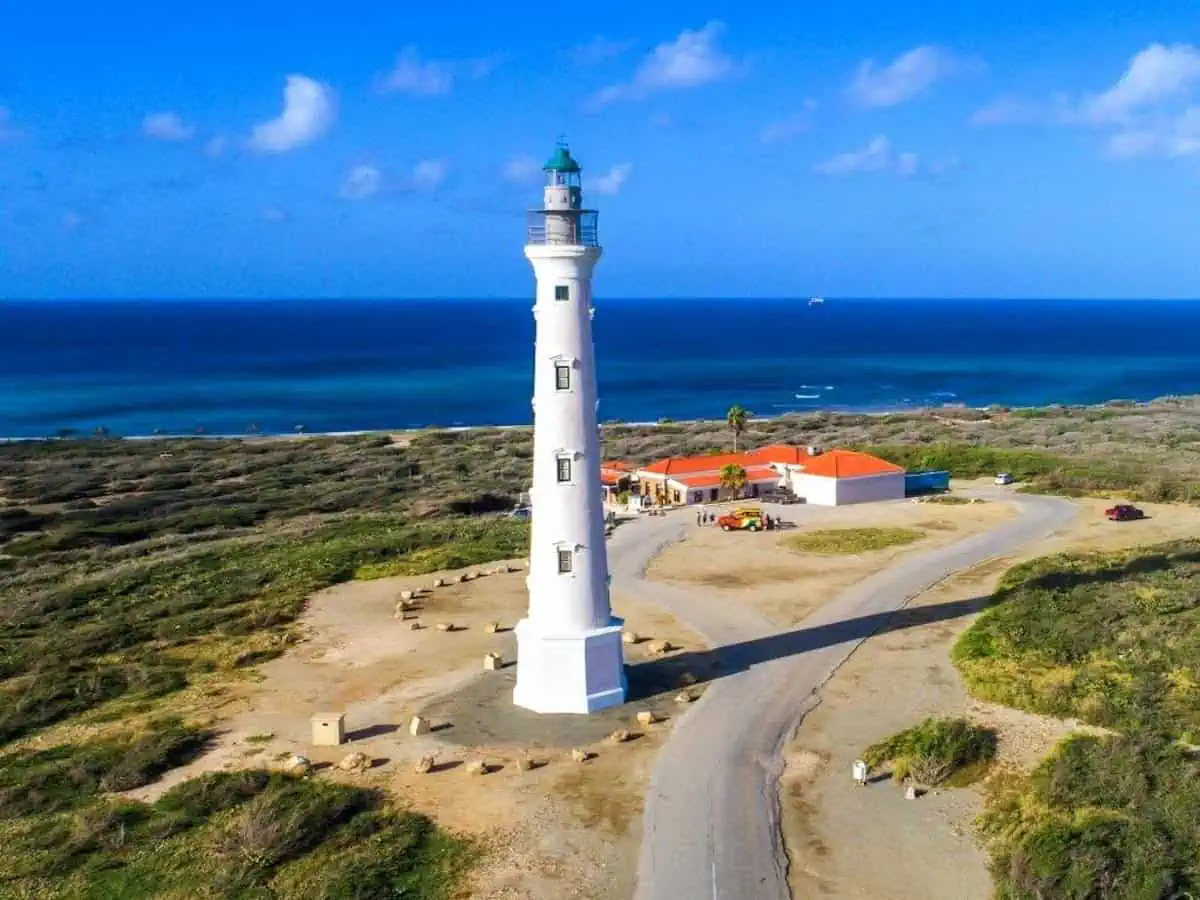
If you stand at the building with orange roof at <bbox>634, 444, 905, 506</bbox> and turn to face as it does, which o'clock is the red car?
The red car is roughly at 8 o'clock from the building with orange roof.

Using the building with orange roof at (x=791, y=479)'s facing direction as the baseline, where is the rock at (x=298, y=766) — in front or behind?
in front

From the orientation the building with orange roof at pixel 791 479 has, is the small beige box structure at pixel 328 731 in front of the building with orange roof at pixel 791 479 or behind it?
in front

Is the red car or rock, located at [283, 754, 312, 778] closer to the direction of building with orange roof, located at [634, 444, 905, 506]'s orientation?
the rock

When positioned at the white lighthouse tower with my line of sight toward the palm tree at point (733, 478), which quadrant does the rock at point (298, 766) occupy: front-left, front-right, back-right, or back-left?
back-left

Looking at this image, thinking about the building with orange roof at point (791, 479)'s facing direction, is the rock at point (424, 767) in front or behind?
in front
